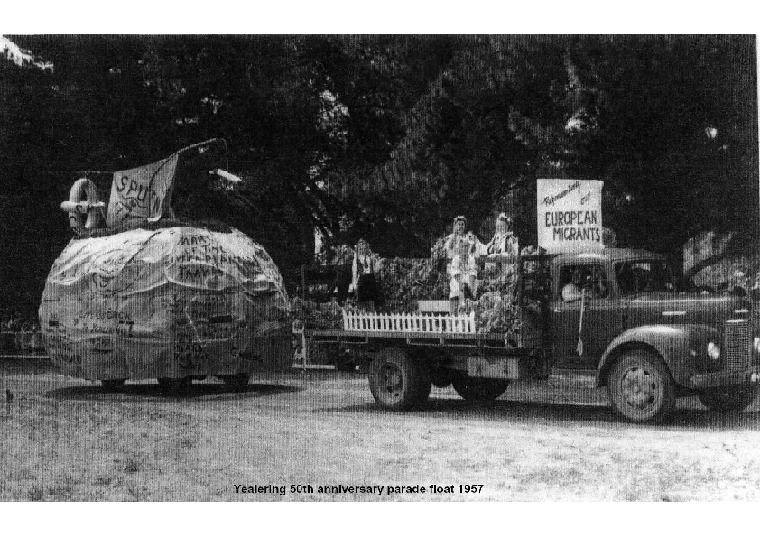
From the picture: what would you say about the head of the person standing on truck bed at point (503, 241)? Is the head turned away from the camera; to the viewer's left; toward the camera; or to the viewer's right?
toward the camera

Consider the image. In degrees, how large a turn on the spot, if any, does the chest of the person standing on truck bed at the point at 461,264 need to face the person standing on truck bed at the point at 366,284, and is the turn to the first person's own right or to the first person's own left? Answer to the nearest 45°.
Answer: approximately 135° to the first person's own right

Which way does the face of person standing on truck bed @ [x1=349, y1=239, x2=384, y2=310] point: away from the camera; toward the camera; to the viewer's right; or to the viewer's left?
toward the camera

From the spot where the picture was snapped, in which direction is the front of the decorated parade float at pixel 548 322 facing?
facing the viewer and to the right of the viewer

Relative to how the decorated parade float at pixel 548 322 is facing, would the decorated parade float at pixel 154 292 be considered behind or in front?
behind

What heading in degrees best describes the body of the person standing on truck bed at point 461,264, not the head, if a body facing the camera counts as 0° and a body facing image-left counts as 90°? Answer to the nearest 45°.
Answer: approximately 0°

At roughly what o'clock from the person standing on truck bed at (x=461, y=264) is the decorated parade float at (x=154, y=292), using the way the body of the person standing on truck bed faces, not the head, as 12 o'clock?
The decorated parade float is roughly at 3 o'clock from the person standing on truck bed.
